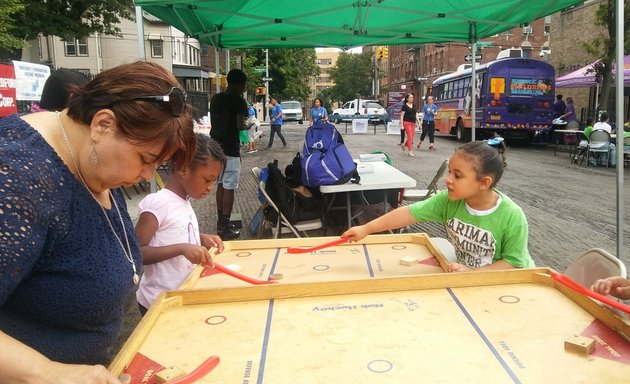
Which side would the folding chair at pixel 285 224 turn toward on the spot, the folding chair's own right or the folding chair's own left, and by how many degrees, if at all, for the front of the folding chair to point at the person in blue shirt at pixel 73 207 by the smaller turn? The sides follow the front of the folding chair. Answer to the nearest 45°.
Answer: approximately 90° to the folding chair's own right

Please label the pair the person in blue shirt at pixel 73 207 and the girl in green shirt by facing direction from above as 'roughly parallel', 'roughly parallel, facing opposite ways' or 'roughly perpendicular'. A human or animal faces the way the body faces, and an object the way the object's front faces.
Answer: roughly parallel, facing opposite ways

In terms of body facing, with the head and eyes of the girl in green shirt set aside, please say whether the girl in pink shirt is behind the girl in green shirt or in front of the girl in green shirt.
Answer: in front

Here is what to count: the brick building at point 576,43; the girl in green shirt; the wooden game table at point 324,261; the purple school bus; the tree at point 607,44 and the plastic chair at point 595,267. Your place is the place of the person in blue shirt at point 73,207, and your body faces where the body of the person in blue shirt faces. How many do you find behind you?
0

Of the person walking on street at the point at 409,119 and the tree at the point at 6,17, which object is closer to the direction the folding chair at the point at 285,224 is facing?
the person walking on street

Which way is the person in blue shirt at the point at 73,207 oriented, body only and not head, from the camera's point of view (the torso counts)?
to the viewer's right

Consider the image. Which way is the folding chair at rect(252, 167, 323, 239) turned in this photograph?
to the viewer's right

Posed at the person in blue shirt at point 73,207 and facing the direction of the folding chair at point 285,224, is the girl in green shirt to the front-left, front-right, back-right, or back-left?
front-right

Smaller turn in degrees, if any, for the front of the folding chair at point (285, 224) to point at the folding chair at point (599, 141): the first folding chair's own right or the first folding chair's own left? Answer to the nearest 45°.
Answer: approximately 45° to the first folding chair's own left

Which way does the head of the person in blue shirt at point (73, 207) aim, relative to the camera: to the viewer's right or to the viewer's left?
to the viewer's right

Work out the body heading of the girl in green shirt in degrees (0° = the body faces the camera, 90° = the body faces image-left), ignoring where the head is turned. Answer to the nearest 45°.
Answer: approximately 45°

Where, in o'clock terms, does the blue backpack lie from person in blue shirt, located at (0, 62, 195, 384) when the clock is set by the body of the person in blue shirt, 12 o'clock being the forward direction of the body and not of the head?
The blue backpack is roughly at 10 o'clock from the person in blue shirt.

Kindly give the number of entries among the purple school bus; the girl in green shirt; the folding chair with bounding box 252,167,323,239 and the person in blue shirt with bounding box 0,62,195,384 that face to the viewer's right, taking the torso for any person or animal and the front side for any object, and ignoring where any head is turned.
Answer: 2

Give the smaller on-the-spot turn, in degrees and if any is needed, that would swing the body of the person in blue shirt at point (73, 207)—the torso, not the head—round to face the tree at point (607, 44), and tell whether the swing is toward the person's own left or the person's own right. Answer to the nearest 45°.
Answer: approximately 45° to the person's own left
